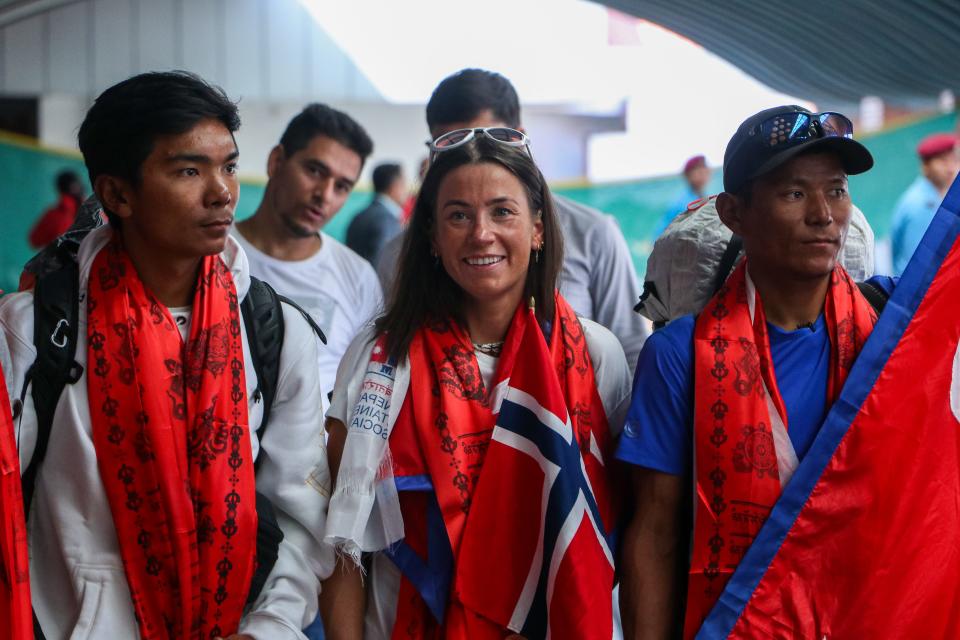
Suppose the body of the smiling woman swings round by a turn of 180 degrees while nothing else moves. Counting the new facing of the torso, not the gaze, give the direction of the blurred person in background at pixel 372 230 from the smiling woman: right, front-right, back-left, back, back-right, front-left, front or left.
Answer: front

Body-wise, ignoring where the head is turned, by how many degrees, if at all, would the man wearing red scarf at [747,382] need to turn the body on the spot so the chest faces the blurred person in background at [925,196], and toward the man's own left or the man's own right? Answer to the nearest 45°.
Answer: approximately 135° to the man's own left

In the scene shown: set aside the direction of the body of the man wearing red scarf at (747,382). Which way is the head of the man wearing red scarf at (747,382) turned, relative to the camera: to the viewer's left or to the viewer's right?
to the viewer's right

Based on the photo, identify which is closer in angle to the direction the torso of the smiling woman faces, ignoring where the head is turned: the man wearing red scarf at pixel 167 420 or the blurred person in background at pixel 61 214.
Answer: the man wearing red scarf

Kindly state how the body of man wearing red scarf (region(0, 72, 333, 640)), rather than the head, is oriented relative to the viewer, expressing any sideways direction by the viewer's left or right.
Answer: facing the viewer and to the right of the viewer

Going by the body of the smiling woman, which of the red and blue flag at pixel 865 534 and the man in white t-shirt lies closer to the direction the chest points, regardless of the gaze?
the red and blue flag

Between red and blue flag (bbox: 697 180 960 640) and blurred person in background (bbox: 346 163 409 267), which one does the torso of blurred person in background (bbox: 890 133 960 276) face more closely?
the red and blue flag

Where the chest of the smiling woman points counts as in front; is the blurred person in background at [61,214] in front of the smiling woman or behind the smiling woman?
behind

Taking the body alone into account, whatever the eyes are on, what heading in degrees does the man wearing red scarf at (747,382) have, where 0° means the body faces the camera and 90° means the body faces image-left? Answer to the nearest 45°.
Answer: approximately 315°

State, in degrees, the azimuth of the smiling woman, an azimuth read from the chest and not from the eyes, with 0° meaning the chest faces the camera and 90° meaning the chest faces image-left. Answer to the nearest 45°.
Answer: approximately 0°
